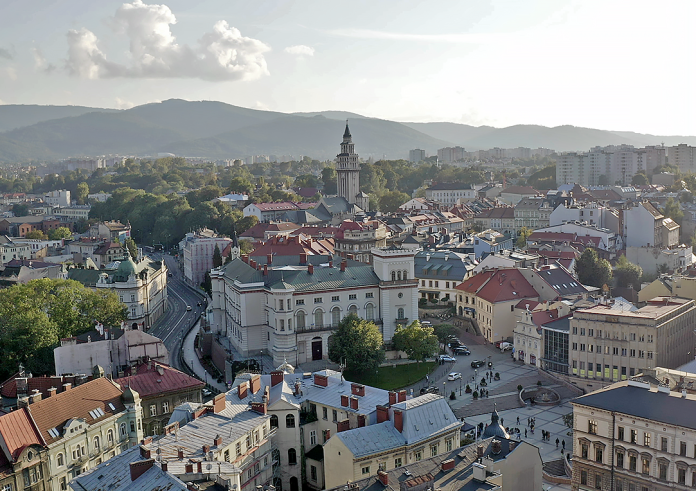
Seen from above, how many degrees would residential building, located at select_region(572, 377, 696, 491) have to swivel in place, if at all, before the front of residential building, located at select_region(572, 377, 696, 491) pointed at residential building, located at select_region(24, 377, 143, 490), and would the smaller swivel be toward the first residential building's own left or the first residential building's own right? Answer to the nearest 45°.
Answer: approximately 45° to the first residential building's own right

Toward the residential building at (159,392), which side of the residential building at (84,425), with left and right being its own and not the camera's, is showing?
left

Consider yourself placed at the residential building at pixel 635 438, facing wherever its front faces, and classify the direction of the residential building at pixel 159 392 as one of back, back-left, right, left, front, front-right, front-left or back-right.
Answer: front-right

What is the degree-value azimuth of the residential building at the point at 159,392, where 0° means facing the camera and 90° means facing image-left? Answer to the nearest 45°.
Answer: approximately 315°

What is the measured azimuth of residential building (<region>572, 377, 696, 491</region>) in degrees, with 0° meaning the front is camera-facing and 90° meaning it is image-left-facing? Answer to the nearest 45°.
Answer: approximately 45°

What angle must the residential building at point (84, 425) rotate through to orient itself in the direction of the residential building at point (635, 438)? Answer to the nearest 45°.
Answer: approximately 45° to its left
